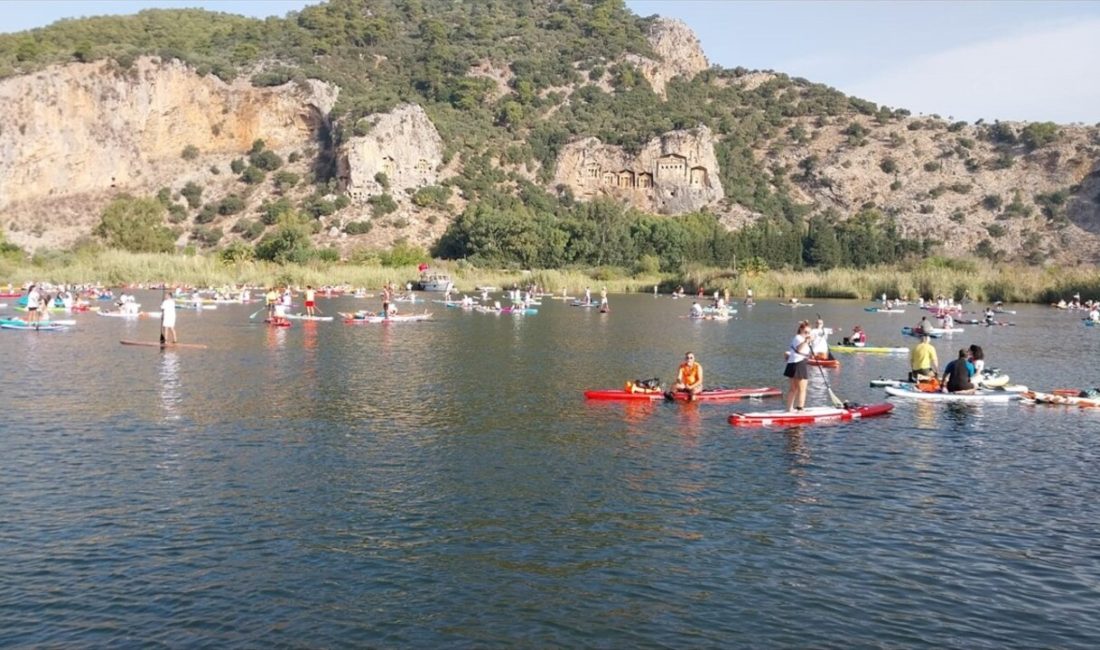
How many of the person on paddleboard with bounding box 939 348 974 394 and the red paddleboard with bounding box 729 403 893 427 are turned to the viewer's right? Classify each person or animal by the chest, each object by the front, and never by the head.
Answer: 1

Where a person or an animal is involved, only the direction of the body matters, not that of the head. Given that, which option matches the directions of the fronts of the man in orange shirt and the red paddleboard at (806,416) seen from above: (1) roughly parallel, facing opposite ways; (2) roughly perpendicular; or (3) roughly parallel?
roughly perpendicular

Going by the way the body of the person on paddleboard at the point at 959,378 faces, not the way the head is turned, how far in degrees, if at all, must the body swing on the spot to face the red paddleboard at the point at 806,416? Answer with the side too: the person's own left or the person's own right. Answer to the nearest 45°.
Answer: approximately 135° to the person's own left

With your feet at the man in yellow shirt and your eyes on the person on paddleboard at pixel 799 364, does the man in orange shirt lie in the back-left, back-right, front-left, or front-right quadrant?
front-right

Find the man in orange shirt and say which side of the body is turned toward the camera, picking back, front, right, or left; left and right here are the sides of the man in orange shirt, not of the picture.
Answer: front

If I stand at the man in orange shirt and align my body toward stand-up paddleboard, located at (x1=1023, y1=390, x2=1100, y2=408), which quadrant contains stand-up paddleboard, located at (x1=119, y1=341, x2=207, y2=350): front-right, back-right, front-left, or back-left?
back-left

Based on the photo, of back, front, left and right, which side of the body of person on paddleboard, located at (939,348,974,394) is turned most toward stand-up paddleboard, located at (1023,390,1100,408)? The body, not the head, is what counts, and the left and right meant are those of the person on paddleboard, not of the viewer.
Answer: right

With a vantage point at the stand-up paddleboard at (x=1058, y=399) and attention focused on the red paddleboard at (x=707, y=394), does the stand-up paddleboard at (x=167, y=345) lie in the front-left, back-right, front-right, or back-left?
front-right

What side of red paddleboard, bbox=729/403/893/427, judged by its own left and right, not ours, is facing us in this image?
right

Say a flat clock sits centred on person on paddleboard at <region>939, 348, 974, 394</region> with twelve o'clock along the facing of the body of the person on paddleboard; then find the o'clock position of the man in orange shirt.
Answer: The man in orange shirt is roughly at 8 o'clock from the person on paddleboard.

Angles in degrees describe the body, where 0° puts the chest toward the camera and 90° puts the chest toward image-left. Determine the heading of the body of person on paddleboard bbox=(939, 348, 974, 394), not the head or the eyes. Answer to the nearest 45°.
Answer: approximately 180°

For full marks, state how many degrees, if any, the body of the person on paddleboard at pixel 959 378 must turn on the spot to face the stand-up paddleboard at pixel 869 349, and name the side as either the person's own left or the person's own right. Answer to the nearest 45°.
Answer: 0° — they already face it

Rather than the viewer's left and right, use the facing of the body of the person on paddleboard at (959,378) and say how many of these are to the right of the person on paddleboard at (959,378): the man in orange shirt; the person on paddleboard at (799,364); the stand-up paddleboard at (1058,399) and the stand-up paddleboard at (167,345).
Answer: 1

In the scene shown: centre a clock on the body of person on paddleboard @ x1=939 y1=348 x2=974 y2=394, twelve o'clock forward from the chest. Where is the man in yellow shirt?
The man in yellow shirt is roughly at 11 o'clock from the person on paddleboard.

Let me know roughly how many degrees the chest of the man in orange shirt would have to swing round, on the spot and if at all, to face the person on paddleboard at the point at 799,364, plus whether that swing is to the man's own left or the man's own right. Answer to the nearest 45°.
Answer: approximately 45° to the man's own left

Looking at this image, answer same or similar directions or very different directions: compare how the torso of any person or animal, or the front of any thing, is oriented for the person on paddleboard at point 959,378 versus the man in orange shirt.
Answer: very different directions

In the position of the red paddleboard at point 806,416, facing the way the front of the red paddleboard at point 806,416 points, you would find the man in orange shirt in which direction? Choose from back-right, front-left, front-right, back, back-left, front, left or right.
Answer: back-left
